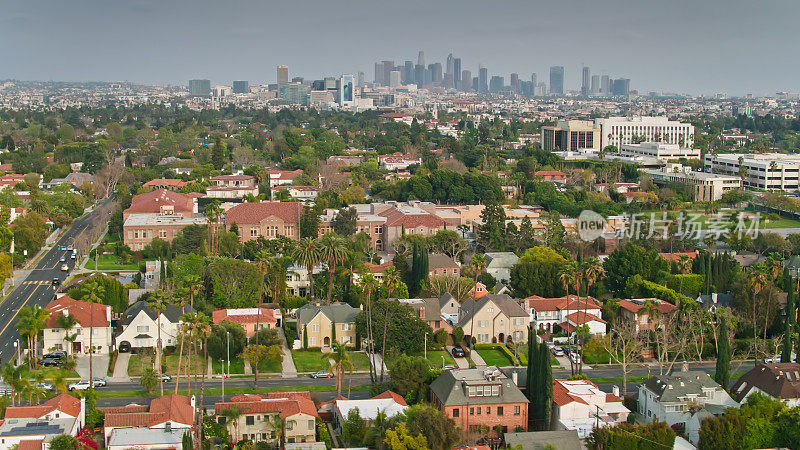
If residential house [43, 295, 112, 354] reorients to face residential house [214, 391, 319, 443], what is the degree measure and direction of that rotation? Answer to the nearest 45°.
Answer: approximately 45° to its left

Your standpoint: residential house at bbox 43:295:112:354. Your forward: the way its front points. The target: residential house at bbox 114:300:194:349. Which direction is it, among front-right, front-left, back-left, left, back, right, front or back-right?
left

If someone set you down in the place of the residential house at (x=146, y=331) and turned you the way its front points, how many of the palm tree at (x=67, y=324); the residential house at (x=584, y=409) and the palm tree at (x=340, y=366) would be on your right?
1

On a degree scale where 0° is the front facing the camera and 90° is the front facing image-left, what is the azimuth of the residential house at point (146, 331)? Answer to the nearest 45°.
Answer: approximately 0°

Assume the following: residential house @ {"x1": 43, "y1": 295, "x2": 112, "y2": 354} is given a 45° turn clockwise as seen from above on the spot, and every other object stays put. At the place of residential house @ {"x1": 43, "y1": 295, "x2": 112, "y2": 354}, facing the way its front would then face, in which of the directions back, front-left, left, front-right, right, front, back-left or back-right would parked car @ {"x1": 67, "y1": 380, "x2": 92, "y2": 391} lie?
front-left

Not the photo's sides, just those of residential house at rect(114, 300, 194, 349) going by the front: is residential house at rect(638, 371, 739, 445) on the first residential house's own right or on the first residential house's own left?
on the first residential house's own left

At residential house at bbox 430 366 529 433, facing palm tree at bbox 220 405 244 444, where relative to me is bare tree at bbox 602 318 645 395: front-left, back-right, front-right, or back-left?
back-right

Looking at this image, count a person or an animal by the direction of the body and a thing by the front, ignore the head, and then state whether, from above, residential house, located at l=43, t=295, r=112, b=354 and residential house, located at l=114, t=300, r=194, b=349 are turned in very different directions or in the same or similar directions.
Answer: same or similar directions

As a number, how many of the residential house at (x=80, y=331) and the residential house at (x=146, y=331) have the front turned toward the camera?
2

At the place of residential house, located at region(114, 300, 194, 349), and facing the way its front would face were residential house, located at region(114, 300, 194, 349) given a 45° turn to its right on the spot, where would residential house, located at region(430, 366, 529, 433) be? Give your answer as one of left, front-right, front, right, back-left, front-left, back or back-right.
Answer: left

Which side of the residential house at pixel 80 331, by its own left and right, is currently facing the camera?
front

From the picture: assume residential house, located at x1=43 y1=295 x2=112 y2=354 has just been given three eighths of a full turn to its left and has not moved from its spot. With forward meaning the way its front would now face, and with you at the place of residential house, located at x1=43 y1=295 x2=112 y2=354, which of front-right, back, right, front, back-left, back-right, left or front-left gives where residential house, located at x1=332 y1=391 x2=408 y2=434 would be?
right

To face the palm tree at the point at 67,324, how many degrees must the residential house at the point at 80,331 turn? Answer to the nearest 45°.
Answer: approximately 45° to its right

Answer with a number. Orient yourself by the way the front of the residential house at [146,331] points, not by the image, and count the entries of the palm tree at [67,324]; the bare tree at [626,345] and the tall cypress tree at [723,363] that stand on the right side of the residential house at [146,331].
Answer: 1

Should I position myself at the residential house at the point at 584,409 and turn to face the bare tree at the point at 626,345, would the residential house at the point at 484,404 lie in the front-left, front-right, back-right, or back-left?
back-left

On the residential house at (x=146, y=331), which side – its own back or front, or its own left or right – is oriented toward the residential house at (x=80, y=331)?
right

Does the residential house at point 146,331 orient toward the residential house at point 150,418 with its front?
yes

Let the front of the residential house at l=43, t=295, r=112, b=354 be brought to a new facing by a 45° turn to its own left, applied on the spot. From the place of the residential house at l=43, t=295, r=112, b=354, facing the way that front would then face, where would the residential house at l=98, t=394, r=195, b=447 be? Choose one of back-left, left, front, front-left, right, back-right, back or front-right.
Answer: front-right
